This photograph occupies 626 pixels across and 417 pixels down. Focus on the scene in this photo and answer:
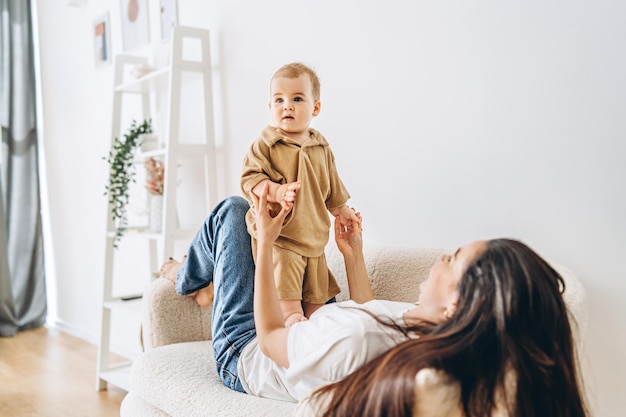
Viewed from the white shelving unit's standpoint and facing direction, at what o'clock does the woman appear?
The woman is roughly at 10 o'clock from the white shelving unit.

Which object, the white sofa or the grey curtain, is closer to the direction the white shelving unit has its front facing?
the white sofa

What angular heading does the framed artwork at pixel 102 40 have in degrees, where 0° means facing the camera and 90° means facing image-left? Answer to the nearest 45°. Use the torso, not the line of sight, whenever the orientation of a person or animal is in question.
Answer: approximately 45°

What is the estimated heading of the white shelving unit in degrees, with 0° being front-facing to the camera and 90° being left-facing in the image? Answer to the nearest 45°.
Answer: approximately 45°

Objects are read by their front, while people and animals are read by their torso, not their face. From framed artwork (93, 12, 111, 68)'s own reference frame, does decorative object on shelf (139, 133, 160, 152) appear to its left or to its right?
on its left

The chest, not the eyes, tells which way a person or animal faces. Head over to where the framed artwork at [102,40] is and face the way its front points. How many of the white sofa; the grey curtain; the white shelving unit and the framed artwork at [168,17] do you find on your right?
1

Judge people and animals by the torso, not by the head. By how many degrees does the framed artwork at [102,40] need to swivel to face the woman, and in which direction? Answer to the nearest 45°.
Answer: approximately 45° to its left

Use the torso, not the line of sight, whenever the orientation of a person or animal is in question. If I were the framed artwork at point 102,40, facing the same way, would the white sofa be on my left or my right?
on my left

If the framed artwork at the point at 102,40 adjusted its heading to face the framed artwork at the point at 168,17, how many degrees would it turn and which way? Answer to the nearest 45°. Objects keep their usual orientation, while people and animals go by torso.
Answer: approximately 90° to its left

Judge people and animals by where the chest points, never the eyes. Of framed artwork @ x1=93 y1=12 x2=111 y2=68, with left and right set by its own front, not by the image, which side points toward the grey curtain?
right

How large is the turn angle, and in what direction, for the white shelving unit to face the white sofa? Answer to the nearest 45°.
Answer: approximately 45° to its left

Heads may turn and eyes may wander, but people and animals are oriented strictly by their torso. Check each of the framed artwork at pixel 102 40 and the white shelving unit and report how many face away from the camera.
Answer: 0
